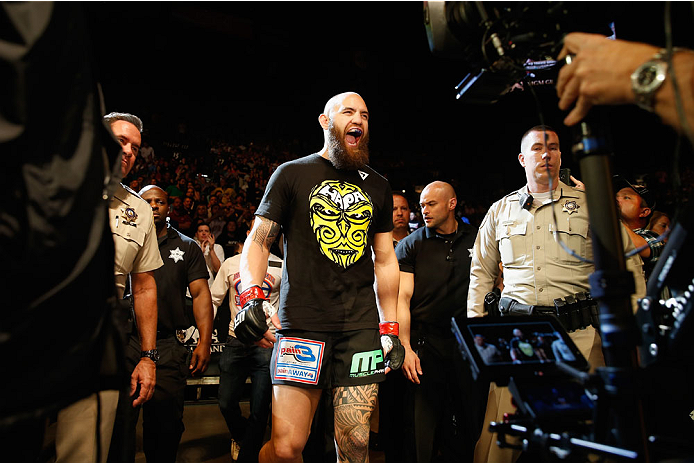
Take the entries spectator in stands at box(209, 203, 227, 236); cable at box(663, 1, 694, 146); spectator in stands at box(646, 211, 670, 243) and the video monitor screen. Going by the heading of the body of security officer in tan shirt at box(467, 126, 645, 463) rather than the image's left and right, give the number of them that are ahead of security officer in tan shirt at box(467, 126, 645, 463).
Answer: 2

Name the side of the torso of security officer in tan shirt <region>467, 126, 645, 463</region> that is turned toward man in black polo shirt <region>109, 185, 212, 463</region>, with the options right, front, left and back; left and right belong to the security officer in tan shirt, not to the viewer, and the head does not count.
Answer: right

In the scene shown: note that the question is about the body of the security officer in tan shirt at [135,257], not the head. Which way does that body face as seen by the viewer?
toward the camera

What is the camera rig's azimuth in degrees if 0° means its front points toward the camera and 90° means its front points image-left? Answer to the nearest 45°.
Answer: approximately 90°

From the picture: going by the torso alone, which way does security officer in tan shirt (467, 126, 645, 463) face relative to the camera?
toward the camera

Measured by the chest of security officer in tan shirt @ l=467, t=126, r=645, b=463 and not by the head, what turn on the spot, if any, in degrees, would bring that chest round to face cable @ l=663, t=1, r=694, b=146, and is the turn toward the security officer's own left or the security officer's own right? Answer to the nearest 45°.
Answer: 0° — they already face it

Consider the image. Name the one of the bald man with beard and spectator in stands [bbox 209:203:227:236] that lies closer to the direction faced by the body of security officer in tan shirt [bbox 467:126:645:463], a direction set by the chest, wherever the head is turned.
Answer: the bald man with beard

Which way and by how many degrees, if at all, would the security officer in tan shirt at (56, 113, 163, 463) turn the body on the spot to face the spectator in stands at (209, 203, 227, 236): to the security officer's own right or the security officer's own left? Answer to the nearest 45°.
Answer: approximately 180°

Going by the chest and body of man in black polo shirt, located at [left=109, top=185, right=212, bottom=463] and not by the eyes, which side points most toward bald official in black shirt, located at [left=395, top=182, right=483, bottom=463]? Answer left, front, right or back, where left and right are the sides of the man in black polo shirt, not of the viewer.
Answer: left

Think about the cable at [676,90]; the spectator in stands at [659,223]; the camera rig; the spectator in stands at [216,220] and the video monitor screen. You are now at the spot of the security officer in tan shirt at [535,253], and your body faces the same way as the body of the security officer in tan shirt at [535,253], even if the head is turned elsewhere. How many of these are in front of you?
3

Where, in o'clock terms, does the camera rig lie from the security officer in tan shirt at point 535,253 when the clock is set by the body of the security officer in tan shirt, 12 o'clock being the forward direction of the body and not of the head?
The camera rig is roughly at 12 o'clock from the security officer in tan shirt.

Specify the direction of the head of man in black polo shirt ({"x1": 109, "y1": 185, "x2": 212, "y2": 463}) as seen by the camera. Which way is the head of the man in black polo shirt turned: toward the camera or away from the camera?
toward the camera

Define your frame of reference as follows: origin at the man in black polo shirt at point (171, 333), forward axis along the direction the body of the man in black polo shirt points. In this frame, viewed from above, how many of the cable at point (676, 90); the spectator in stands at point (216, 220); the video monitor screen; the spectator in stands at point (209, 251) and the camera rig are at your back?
2

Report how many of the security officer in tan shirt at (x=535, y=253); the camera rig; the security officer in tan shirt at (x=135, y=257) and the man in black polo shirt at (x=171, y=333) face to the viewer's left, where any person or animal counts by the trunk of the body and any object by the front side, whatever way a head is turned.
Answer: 1

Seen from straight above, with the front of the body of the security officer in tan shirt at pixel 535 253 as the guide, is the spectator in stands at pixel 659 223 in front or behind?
behind

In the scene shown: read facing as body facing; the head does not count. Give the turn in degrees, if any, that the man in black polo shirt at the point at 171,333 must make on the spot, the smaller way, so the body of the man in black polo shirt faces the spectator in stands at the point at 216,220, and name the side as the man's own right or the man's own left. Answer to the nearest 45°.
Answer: approximately 180°

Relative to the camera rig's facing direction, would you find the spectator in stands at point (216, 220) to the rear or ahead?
ahead

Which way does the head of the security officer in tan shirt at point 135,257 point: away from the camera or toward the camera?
toward the camera
